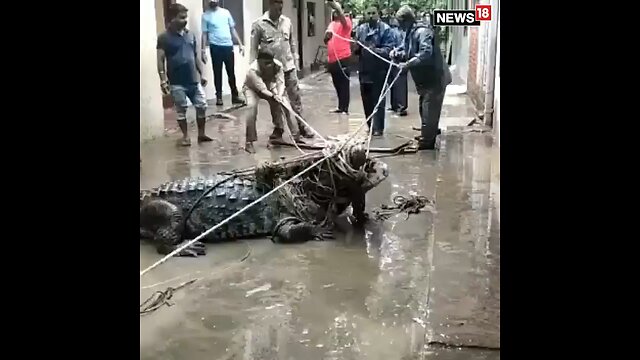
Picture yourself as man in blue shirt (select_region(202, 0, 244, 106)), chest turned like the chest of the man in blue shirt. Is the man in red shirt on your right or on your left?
on your left

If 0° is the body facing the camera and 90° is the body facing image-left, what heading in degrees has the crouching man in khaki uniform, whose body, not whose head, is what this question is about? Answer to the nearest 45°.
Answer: approximately 315°

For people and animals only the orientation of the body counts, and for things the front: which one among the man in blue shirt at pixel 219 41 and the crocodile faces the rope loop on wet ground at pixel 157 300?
the man in blue shirt

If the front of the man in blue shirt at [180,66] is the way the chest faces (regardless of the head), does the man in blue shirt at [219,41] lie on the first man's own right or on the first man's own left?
on the first man's own left

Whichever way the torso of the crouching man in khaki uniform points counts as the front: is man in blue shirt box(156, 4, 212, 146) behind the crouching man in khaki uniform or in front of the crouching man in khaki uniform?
behind

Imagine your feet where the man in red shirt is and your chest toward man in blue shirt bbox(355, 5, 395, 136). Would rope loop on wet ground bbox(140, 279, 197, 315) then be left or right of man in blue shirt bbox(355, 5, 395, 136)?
right

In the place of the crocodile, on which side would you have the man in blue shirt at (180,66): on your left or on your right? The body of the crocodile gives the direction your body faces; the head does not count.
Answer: on your left

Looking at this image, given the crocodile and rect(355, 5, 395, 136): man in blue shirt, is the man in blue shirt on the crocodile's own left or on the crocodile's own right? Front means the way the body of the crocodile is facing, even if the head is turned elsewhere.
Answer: on the crocodile's own left

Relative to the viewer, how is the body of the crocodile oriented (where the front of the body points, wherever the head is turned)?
to the viewer's right

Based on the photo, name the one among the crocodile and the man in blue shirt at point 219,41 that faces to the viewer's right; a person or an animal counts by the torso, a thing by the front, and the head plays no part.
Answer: the crocodile

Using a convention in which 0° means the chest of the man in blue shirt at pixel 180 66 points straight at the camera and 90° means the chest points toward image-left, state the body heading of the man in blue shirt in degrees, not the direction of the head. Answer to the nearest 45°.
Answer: approximately 315°

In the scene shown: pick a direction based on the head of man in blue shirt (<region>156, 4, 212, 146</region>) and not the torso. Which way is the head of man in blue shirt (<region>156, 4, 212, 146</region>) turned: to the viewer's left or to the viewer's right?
to the viewer's right
